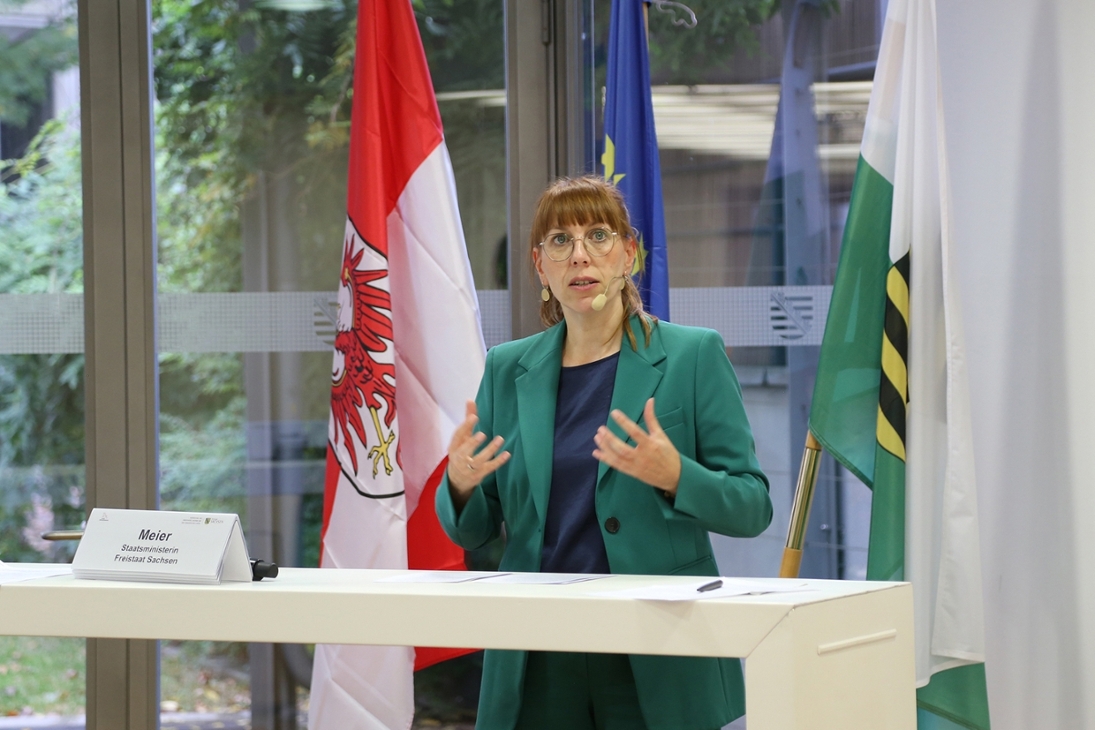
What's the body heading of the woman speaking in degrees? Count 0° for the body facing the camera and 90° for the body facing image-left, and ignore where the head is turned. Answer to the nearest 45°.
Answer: approximately 0°

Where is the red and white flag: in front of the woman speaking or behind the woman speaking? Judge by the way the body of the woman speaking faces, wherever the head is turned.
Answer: behind

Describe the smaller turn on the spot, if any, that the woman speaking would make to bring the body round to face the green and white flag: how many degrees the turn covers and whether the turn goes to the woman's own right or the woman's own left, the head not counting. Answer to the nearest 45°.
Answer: approximately 135° to the woman's own left

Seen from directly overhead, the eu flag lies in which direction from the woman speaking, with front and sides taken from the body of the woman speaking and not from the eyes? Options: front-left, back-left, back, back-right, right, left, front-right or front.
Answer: back
